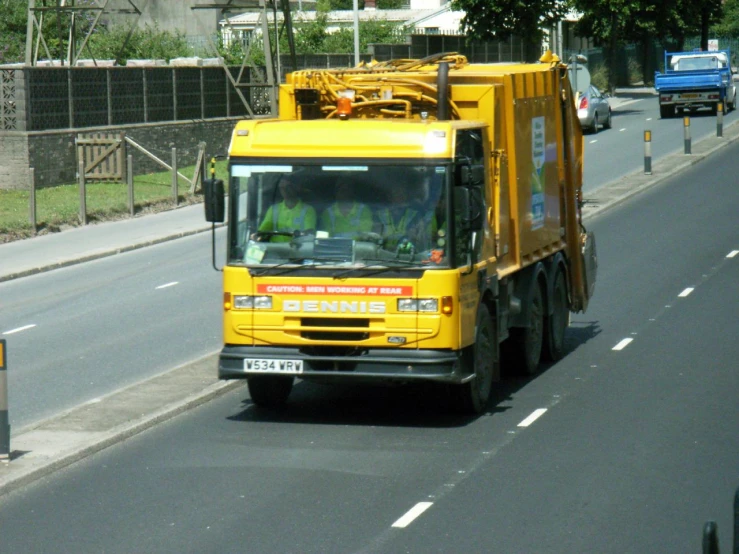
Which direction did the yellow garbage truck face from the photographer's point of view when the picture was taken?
facing the viewer and to the left of the viewer

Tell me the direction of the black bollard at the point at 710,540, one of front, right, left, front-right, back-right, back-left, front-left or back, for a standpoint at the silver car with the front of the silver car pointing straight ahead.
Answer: back-right

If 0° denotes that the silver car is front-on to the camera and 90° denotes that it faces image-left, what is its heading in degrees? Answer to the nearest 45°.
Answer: approximately 225°

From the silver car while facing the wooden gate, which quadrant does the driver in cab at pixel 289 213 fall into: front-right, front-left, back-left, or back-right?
front-left

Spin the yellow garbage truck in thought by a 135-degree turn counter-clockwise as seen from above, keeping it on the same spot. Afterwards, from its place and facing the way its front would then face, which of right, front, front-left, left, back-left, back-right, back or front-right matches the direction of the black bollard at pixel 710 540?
right

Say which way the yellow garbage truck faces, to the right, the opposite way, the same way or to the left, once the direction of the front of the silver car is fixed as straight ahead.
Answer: the opposite way

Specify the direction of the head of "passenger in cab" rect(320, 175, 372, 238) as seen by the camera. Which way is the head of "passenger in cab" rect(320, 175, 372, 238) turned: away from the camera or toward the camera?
toward the camera

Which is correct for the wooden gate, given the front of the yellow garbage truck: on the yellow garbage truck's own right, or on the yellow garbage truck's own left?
on the yellow garbage truck's own right

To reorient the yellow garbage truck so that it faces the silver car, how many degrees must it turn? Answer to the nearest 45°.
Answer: approximately 135° to its right

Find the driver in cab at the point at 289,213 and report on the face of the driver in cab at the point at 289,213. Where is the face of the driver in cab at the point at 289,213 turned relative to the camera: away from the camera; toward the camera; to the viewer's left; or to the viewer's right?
toward the camera

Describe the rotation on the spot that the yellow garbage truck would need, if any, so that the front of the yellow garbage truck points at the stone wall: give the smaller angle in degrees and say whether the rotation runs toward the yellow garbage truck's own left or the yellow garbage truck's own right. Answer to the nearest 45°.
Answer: approximately 135° to the yellow garbage truck's own right

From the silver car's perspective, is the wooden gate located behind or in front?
behind
